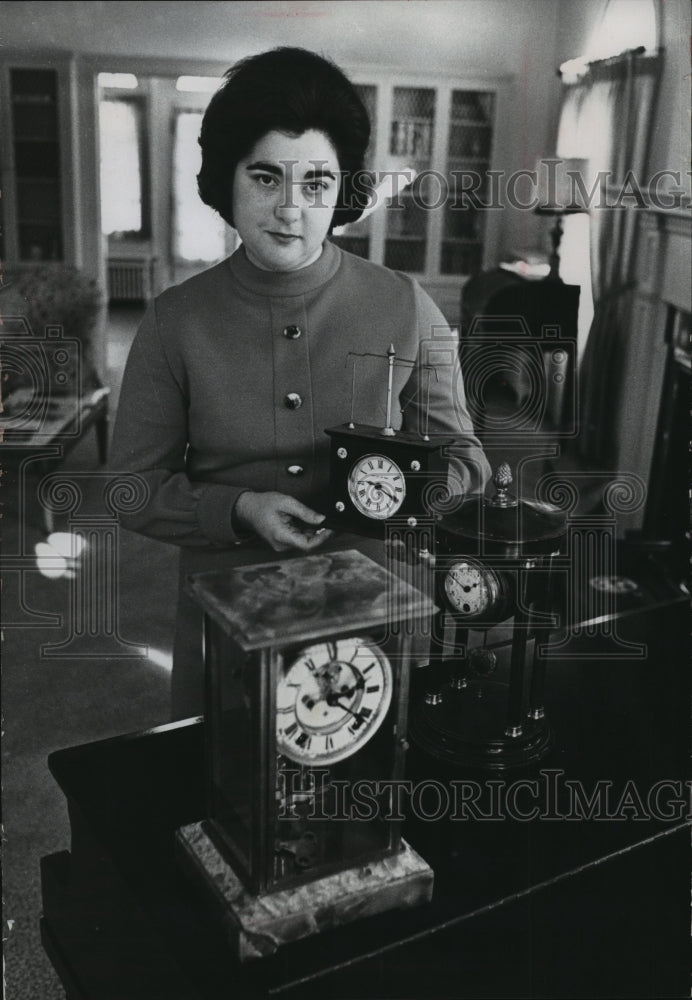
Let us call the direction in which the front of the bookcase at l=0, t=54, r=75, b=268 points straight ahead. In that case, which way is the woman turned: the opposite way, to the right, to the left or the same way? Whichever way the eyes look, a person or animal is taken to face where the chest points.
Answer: the same way

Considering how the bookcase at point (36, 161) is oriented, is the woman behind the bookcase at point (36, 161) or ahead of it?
ahead

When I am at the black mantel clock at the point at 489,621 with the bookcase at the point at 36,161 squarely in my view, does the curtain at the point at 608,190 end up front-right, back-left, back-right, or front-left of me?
front-right

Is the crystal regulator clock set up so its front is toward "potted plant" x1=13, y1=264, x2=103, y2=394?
no

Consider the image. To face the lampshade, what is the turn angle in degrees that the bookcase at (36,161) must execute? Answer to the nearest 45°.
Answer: approximately 90° to its left

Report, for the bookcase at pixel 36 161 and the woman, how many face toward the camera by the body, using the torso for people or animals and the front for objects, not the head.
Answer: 2

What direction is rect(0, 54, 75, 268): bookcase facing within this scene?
toward the camera

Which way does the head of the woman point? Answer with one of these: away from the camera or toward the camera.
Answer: toward the camera

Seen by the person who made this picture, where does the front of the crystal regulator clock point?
facing the viewer and to the right of the viewer

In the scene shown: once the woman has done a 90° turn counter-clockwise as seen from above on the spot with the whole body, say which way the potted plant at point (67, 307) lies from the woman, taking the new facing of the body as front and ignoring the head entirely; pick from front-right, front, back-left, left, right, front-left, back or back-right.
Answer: back-left

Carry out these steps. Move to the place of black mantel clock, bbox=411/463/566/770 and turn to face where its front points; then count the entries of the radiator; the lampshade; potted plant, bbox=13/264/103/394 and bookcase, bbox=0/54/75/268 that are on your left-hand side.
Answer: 0

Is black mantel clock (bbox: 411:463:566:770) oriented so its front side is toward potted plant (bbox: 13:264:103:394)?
no

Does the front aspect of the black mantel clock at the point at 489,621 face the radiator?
no

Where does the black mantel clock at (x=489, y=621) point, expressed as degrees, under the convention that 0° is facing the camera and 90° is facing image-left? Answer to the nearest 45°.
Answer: approximately 45°

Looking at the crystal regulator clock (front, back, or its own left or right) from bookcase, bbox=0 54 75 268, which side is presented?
back

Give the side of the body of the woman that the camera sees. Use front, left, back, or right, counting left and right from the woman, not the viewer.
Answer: front
